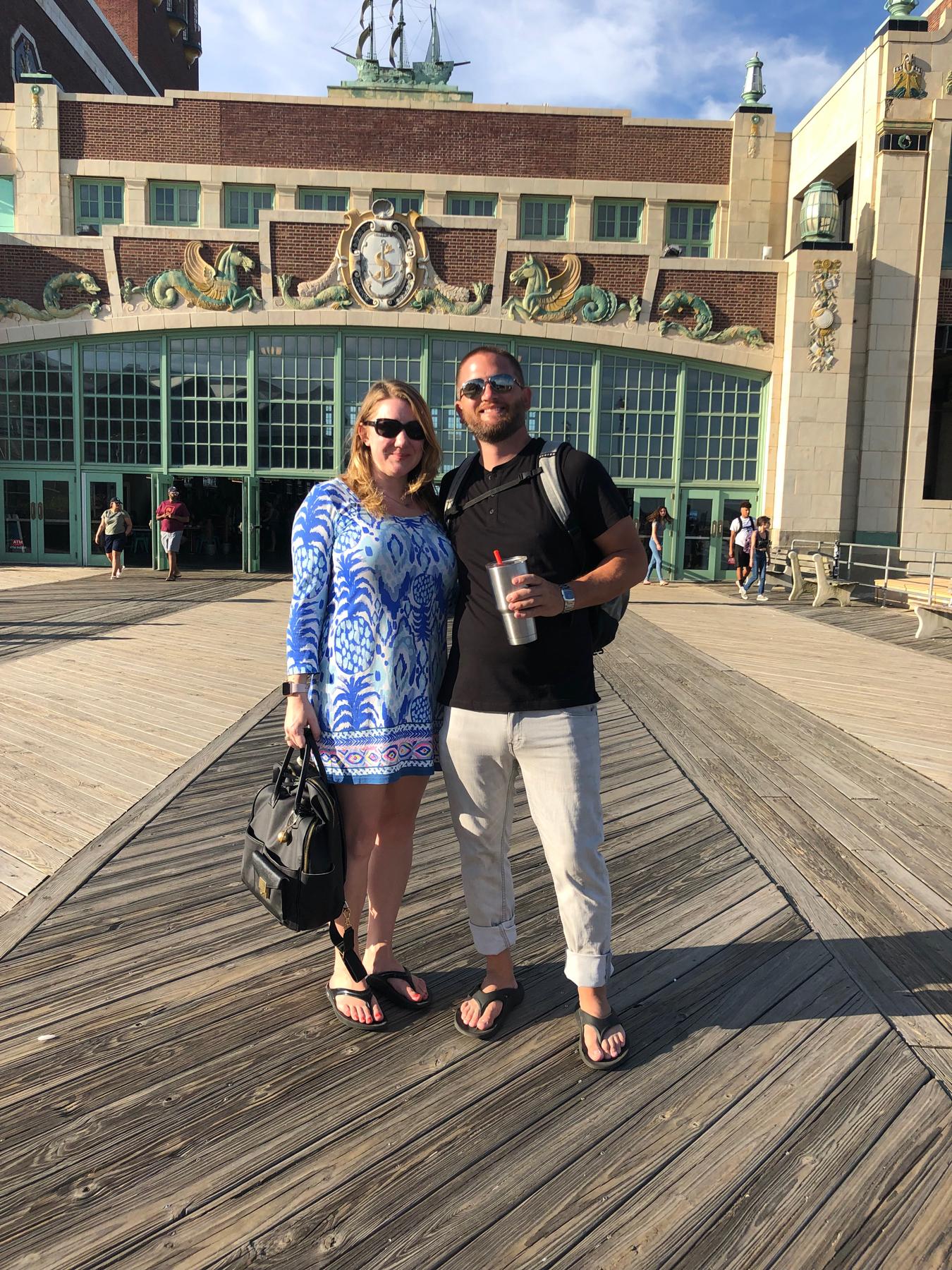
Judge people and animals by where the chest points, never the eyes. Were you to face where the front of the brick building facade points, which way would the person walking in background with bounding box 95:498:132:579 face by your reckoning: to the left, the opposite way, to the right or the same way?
the same way

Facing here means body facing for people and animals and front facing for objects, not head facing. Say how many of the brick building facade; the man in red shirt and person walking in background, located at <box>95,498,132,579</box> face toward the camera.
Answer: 3

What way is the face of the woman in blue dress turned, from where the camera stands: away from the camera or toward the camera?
toward the camera

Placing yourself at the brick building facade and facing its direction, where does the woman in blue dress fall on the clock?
The woman in blue dress is roughly at 12 o'clock from the brick building facade.

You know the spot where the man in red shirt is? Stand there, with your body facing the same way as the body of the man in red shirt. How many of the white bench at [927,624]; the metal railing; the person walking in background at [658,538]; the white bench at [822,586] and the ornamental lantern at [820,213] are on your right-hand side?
0

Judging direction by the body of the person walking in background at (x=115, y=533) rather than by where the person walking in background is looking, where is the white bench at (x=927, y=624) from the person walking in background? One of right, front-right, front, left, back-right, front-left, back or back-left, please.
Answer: front-left

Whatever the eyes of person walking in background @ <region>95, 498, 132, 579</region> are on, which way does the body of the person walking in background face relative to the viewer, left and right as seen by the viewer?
facing the viewer

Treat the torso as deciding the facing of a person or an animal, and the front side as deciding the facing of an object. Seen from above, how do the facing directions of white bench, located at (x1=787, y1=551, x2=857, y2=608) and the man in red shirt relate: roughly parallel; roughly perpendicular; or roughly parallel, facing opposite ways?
roughly perpendicular

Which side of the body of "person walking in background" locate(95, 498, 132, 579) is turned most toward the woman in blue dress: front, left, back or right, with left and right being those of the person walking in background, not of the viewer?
front

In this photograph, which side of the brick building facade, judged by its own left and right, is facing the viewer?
front

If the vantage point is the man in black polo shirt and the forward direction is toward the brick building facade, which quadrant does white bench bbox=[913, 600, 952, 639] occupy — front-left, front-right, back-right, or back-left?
front-right

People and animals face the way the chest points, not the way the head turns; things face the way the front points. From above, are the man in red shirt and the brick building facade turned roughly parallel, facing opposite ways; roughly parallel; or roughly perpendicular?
roughly parallel

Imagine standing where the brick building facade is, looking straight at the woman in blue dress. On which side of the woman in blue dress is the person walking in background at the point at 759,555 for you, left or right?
left

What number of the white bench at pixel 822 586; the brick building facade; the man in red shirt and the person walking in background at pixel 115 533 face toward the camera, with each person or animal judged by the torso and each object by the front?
3

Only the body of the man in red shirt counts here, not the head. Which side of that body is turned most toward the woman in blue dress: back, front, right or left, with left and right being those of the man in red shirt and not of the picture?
front

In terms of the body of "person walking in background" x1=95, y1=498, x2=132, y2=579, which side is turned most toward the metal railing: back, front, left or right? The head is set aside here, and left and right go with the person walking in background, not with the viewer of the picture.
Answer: left
